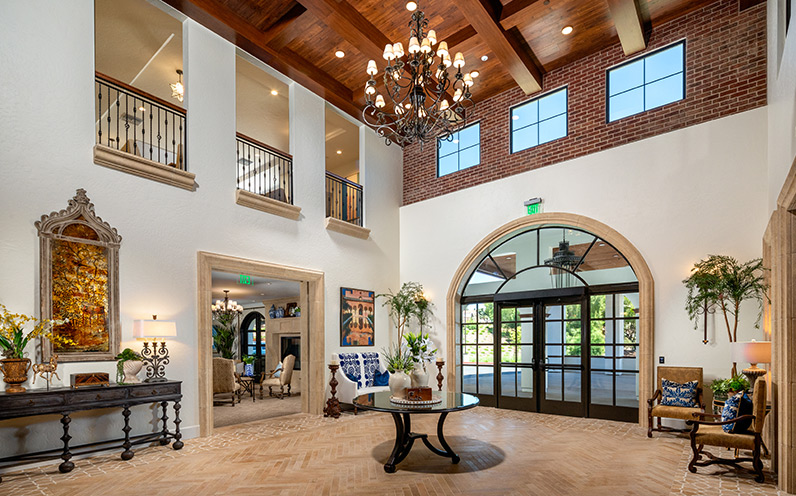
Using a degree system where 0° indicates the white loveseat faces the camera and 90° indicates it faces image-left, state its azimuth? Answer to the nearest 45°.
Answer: approximately 315°

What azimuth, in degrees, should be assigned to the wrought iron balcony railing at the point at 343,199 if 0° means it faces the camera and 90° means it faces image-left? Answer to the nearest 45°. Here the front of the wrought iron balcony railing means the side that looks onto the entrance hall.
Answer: approximately 315°

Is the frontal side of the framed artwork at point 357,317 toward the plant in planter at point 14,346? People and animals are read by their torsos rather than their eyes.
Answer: no

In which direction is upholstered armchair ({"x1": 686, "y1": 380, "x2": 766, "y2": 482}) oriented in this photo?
to the viewer's left

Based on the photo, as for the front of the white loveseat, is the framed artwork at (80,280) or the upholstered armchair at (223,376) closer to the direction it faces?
the framed artwork

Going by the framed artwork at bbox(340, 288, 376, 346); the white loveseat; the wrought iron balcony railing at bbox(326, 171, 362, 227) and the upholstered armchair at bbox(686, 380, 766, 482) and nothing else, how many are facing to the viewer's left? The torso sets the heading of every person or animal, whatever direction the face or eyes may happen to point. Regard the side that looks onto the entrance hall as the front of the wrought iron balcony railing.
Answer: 1

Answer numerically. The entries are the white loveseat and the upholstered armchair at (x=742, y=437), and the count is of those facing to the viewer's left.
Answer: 1

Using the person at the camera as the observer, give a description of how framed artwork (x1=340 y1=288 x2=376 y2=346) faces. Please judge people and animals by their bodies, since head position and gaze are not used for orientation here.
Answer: facing the viewer and to the right of the viewer

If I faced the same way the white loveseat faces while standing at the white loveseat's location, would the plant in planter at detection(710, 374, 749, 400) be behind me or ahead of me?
ahead

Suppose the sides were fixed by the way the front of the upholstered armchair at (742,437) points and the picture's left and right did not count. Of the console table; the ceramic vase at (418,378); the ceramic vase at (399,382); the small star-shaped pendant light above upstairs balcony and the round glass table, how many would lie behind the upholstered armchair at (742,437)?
0

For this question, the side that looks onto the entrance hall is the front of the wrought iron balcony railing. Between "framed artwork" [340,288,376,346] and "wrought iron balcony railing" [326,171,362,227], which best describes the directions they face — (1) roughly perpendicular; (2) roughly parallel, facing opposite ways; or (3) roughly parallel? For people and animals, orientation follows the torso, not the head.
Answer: roughly parallel

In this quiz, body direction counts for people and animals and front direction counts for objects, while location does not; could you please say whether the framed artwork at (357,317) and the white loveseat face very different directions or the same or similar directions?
same or similar directions
